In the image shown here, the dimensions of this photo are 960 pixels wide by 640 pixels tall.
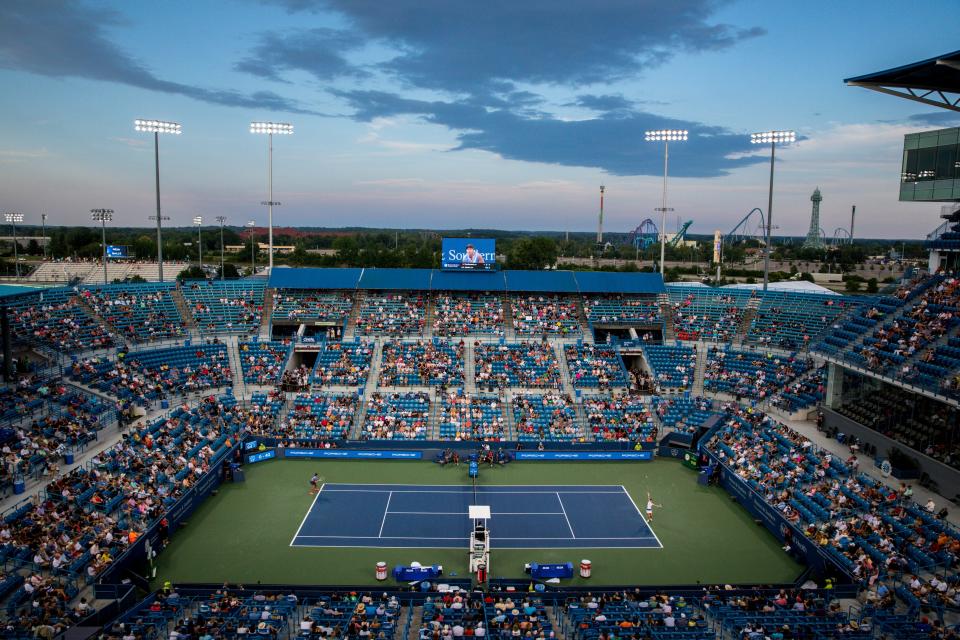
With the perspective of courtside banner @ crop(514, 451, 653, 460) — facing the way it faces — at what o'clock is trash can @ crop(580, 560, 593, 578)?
The trash can is roughly at 12 o'clock from the courtside banner.

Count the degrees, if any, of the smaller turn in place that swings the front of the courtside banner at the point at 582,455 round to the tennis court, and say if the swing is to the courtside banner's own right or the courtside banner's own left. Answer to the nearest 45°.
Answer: approximately 45° to the courtside banner's own right

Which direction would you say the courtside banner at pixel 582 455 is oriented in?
toward the camera
